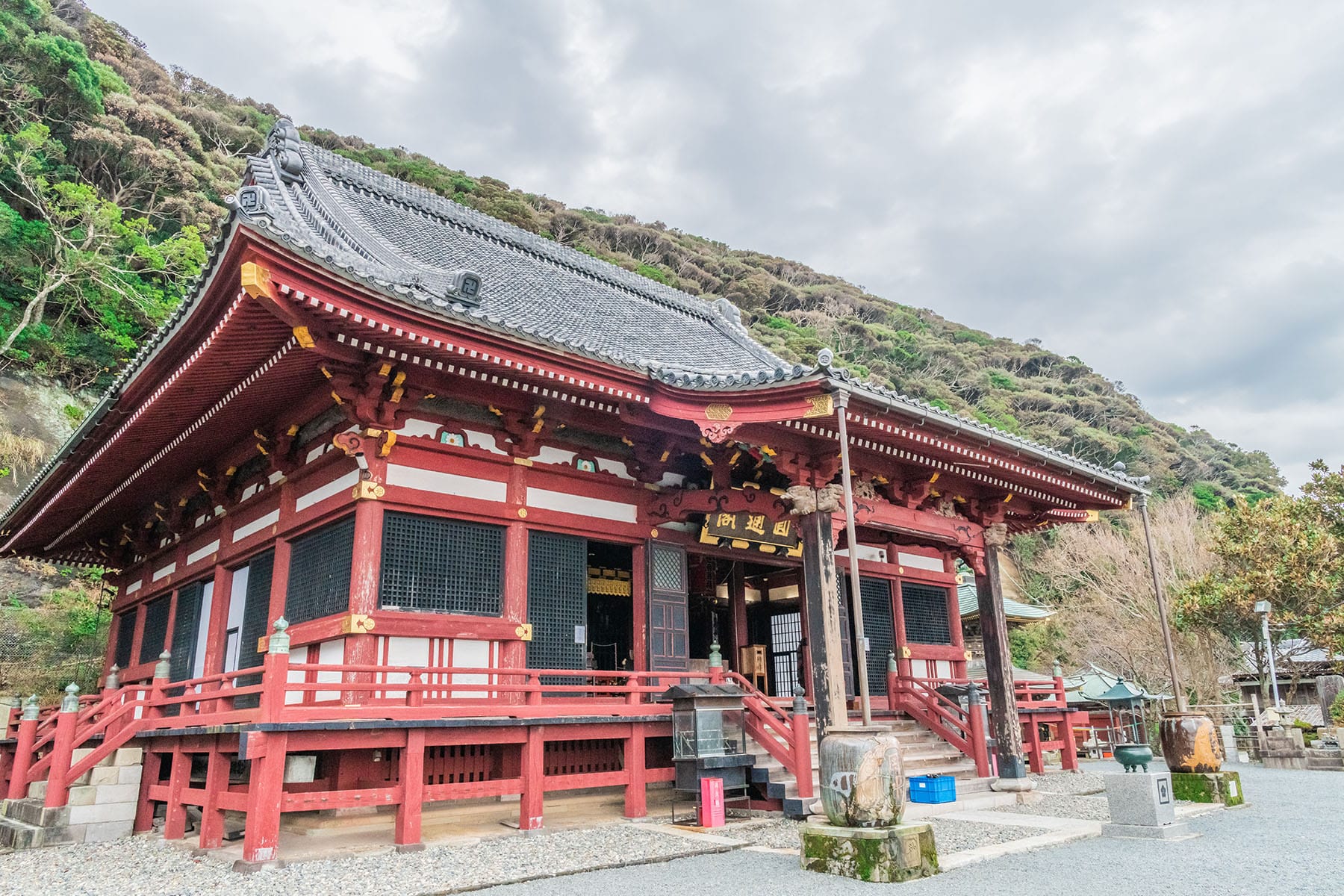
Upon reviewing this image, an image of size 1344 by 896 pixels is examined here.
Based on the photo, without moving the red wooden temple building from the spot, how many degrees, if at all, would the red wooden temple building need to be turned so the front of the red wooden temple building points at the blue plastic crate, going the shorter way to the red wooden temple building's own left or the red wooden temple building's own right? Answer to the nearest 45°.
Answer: approximately 45° to the red wooden temple building's own left

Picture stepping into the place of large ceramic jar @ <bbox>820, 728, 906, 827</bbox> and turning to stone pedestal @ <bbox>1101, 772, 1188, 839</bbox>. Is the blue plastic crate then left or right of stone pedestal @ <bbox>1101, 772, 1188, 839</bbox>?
left

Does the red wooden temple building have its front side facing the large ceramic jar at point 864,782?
yes

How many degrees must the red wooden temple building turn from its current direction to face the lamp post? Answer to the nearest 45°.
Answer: approximately 90° to its left

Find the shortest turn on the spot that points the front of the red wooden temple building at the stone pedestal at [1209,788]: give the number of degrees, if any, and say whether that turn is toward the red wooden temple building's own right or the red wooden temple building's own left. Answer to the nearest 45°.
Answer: approximately 45° to the red wooden temple building's own left

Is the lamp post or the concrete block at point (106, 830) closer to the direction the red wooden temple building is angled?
the lamp post

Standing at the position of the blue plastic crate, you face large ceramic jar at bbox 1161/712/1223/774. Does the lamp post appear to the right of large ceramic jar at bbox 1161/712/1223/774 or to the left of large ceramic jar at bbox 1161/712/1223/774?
left

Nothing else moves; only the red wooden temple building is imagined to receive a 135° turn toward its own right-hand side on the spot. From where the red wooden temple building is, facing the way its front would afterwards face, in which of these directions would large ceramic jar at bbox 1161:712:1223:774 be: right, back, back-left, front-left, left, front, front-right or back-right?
back

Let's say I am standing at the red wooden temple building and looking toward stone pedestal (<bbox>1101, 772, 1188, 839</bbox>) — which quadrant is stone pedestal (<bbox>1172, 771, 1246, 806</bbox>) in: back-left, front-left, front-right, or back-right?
front-left

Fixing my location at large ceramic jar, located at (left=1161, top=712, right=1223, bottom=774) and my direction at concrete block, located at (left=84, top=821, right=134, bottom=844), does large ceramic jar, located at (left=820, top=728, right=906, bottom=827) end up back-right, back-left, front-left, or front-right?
front-left
